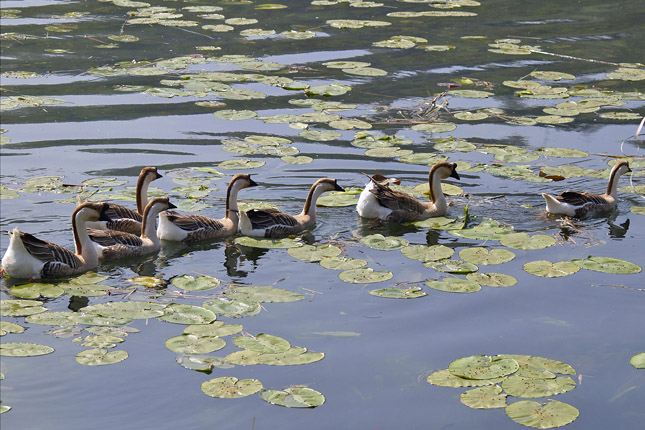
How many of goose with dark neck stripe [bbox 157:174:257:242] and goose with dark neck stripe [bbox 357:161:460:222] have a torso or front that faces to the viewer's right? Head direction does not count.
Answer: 2

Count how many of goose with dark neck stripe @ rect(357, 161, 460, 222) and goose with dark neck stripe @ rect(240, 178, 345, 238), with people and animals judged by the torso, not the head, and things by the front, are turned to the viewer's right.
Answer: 2

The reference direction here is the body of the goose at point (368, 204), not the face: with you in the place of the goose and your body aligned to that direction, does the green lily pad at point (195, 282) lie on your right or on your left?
on your right

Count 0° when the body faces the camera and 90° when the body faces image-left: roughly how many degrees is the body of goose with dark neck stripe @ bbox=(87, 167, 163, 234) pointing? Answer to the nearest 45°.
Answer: approximately 270°

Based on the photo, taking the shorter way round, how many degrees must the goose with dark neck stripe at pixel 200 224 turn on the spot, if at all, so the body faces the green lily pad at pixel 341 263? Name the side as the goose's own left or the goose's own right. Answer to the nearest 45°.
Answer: approximately 45° to the goose's own right

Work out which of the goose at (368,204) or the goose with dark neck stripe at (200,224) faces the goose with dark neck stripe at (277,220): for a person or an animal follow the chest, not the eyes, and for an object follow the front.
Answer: the goose with dark neck stripe at (200,224)

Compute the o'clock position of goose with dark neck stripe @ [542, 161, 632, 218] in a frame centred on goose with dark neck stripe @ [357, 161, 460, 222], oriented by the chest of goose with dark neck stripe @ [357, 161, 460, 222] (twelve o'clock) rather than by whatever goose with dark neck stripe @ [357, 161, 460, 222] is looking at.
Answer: goose with dark neck stripe @ [542, 161, 632, 218] is roughly at 12 o'clock from goose with dark neck stripe @ [357, 161, 460, 222].

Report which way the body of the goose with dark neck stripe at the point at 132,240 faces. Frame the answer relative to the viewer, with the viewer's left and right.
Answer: facing to the right of the viewer

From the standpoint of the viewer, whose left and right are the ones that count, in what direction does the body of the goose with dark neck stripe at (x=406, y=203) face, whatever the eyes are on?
facing to the right of the viewer

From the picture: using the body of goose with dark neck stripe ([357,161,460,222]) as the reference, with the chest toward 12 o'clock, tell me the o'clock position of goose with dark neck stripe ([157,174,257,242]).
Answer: goose with dark neck stripe ([157,174,257,242]) is roughly at 5 o'clock from goose with dark neck stripe ([357,161,460,222]).
